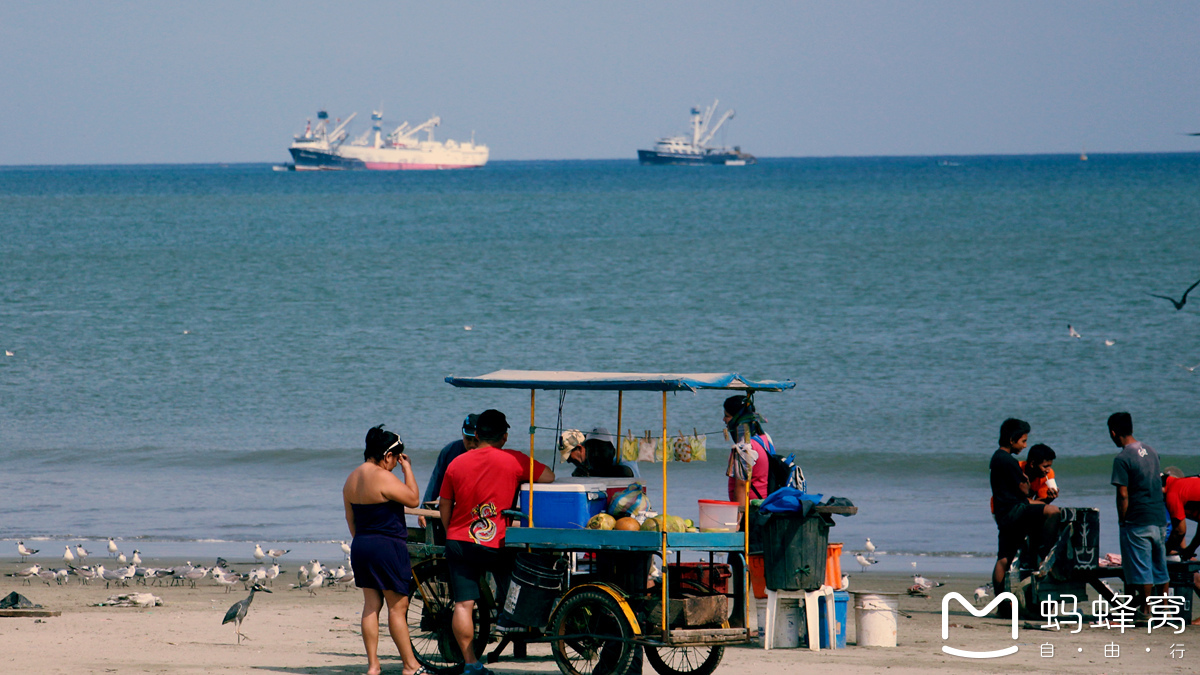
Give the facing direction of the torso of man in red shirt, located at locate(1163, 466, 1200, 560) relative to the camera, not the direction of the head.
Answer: to the viewer's left

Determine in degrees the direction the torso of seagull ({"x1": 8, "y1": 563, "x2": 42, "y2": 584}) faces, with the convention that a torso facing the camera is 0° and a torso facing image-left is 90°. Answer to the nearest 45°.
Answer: approximately 270°

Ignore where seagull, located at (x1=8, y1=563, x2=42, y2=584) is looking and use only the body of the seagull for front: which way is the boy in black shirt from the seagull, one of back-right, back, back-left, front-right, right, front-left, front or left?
front-right

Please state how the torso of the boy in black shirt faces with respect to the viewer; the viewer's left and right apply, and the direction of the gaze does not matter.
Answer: facing to the right of the viewer

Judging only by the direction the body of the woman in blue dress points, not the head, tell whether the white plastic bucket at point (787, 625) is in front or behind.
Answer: in front

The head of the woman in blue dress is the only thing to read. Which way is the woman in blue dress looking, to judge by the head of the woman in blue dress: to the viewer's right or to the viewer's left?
to the viewer's right

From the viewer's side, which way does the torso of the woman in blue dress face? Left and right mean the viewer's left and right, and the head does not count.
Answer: facing away from the viewer and to the right of the viewer

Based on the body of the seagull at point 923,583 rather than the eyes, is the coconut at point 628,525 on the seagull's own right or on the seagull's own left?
on the seagull's own left
